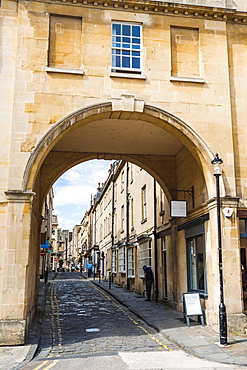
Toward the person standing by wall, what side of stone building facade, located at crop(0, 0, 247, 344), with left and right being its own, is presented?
back

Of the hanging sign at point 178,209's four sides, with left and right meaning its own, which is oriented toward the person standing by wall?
back

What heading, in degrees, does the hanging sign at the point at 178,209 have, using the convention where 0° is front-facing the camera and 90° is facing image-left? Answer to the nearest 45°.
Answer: approximately 0°
